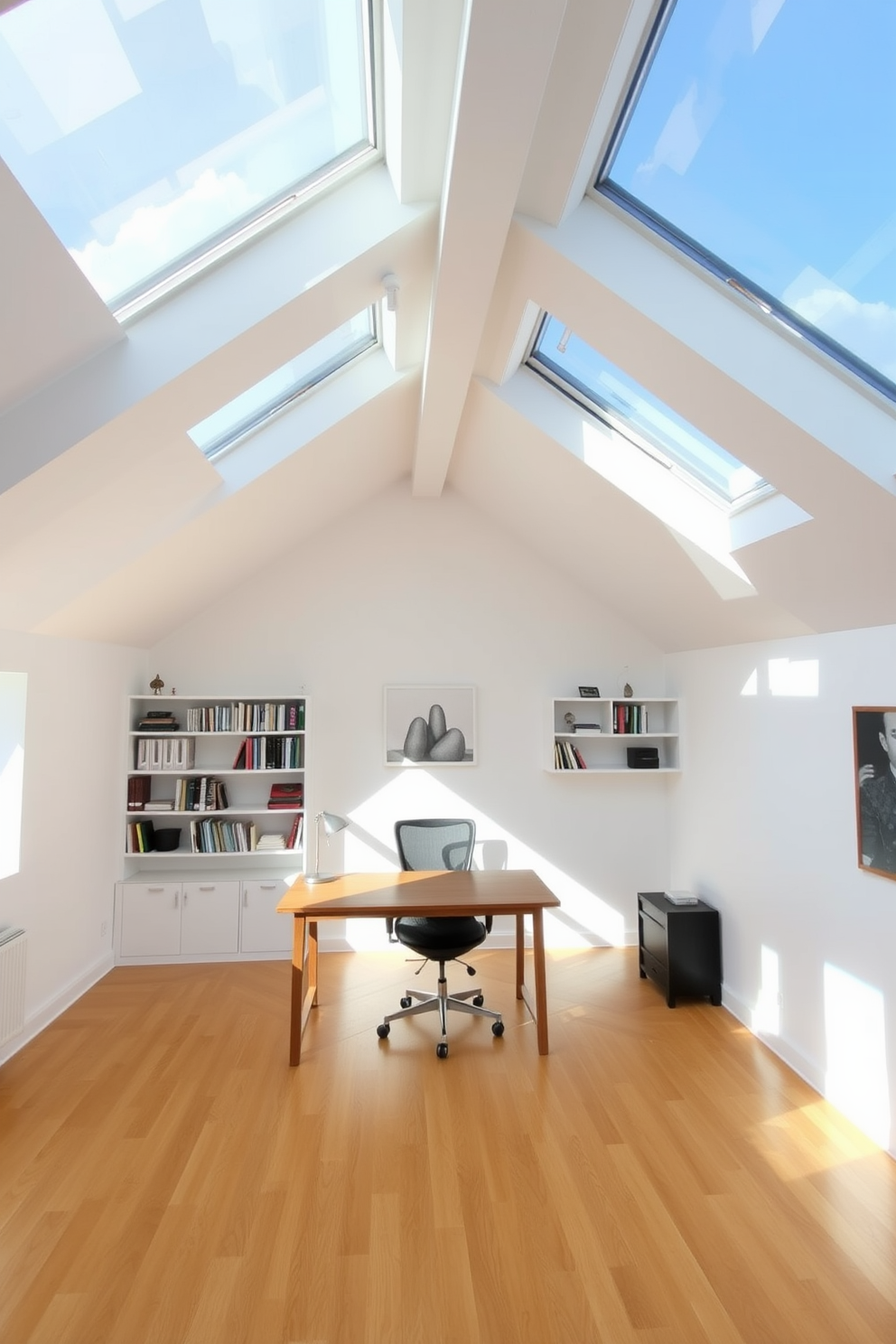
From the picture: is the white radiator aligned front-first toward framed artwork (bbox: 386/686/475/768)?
no

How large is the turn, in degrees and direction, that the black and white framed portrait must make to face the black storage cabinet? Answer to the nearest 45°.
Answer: approximately 90° to its right

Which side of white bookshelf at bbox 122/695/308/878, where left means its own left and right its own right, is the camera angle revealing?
front

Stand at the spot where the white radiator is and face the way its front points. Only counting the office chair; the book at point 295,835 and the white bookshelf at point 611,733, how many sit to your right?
0

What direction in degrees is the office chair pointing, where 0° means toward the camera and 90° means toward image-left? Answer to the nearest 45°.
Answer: approximately 0°

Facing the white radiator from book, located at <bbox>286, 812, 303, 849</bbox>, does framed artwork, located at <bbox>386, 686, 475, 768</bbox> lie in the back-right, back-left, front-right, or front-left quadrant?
back-left

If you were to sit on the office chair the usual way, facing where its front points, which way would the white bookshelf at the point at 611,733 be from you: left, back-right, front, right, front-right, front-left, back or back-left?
back-left

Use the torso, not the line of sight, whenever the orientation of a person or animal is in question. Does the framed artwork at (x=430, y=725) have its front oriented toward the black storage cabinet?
no

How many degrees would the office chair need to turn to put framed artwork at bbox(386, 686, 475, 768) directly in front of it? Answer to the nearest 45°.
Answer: approximately 180°

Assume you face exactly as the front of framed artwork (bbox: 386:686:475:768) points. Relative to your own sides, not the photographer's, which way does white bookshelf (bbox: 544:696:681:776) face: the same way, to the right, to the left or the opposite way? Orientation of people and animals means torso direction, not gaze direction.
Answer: the same way

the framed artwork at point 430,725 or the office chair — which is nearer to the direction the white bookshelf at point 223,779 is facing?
the office chair

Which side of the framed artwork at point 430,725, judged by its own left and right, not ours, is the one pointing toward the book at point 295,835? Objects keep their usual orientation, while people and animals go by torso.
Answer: right

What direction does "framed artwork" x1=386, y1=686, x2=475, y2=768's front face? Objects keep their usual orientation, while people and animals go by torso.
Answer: toward the camera

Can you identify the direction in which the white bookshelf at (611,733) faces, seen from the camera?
facing the viewer

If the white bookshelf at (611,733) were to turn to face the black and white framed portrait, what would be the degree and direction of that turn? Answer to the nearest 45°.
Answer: approximately 45° to its left

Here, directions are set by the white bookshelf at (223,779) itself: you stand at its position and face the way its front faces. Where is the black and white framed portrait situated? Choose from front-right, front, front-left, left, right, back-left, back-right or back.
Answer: front-left

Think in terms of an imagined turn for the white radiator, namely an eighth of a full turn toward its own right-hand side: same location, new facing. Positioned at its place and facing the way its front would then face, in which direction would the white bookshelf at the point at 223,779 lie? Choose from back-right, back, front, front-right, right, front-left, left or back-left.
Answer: back-left

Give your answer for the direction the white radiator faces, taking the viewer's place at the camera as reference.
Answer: facing the viewer and to the right of the viewer
